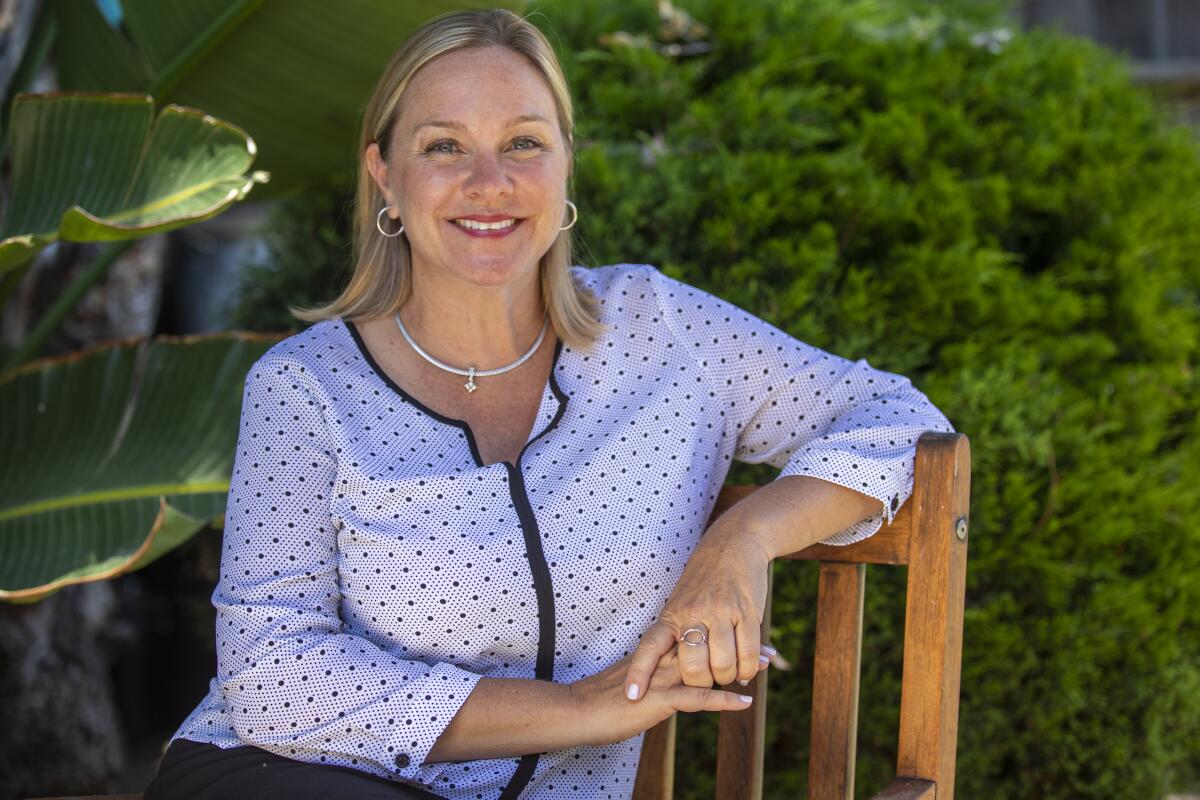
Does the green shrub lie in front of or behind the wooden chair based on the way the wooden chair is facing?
behind

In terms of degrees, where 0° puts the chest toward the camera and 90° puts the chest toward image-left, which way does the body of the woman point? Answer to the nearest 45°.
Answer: approximately 0°

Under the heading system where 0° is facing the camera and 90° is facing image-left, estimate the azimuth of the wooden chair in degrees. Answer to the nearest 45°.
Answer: approximately 45°
